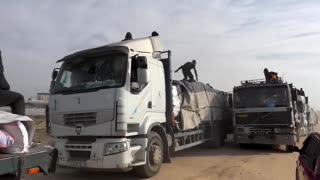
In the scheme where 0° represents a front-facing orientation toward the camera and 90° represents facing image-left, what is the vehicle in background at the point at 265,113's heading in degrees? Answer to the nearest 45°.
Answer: approximately 0°

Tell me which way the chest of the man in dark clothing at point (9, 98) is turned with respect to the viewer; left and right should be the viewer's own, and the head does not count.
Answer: facing to the right of the viewer

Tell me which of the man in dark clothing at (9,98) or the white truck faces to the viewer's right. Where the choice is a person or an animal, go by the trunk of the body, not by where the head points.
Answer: the man in dark clothing

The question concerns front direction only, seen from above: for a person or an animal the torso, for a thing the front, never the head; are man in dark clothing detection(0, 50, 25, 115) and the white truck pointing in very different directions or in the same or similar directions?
very different directions

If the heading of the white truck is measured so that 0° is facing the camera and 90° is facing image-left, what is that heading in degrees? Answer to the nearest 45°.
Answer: approximately 45°

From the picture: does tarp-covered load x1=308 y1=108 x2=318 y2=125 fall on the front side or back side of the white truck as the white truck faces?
on the back side

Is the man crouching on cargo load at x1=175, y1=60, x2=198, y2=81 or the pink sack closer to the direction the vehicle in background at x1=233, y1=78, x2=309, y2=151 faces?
the pink sack

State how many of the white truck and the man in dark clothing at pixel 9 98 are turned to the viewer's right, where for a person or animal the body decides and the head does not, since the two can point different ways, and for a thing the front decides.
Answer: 1

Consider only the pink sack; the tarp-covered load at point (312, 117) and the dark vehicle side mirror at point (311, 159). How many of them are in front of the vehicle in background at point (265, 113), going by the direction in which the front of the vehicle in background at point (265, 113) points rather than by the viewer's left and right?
2

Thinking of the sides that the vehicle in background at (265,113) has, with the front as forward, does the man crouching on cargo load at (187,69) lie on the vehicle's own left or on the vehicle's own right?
on the vehicle's own right

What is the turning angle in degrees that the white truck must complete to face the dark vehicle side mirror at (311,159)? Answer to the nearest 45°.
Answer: approximately 90° to its left

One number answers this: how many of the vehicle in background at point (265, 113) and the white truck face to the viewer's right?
0

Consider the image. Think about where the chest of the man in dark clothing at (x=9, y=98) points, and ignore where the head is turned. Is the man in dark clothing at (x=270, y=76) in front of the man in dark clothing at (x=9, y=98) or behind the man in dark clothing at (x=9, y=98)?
in front

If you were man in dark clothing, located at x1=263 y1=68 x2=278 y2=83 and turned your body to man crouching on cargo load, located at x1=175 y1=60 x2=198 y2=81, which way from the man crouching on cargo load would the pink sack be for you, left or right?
left

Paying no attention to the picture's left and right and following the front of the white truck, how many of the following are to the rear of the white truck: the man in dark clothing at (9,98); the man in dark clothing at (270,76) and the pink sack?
1
